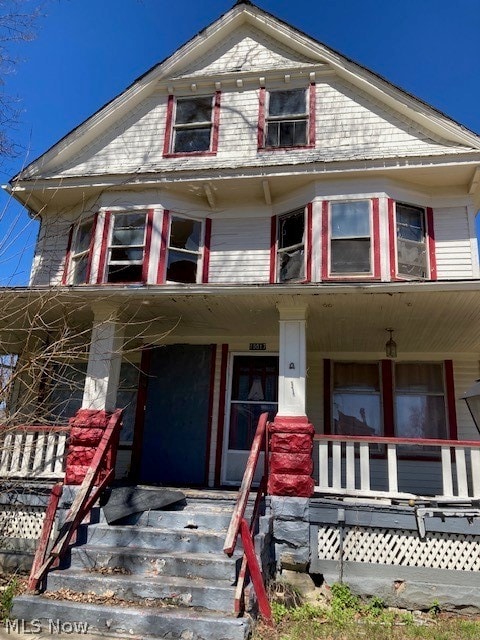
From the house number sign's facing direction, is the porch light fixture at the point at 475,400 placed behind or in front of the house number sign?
in front

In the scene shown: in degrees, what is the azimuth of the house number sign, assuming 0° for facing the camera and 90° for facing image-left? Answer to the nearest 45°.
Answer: approximately 0°

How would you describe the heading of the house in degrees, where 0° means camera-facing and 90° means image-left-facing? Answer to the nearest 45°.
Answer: approximately 0°
